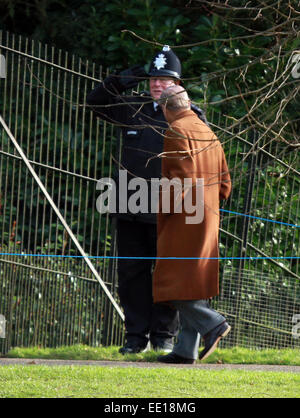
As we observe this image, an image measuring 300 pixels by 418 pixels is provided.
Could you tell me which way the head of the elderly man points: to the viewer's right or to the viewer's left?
to the viewer's left

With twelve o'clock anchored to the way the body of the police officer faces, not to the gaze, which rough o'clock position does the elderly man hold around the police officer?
The elderly man is roughly at 11 o'clock from the police officer.

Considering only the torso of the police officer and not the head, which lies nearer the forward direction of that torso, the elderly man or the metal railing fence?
the elderly man

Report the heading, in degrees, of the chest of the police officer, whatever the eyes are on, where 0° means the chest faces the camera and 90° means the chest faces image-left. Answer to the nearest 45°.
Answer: approximately 0°
